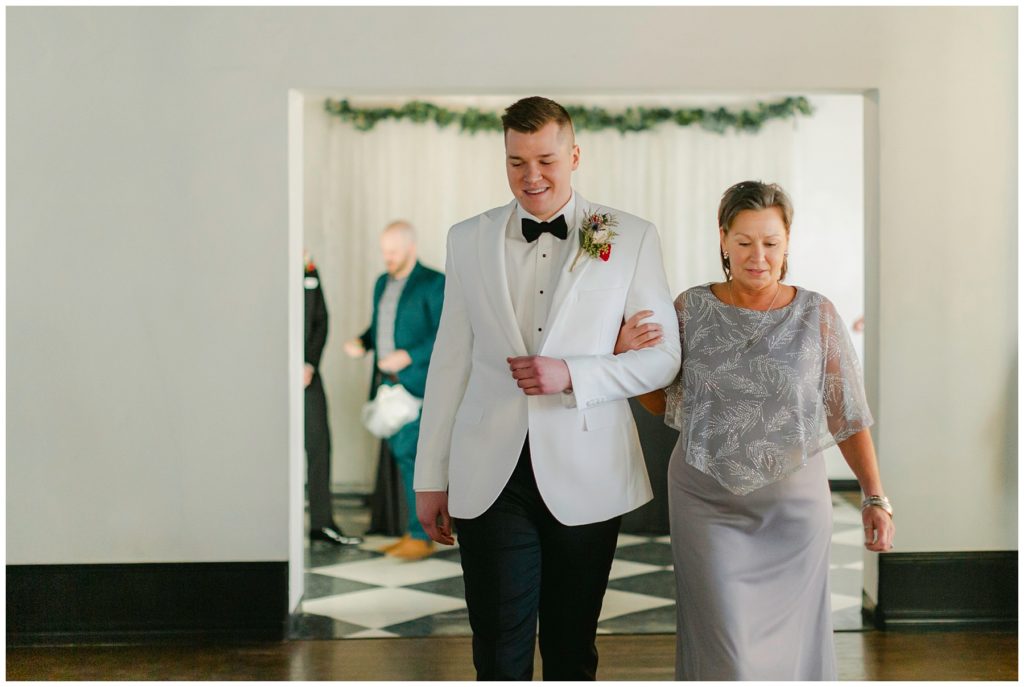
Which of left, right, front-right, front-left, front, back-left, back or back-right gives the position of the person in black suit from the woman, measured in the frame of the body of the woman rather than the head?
back-right

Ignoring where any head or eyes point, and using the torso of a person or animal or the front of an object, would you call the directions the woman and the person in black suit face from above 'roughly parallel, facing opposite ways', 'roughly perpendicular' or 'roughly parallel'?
roughly perpendicular

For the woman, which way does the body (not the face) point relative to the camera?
toward the camera

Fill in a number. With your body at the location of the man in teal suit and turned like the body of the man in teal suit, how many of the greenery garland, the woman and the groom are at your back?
1

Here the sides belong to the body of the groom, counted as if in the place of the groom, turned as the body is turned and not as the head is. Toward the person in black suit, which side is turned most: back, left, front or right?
back

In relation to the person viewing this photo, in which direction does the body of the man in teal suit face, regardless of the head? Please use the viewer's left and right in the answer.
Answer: facing the viewer and to the left of the viewer

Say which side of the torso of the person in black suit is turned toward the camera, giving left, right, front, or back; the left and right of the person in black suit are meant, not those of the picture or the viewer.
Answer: right

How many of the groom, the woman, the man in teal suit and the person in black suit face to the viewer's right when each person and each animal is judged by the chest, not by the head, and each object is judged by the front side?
1

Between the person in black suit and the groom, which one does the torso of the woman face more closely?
the groom

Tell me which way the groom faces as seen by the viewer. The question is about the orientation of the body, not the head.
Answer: toward the camera

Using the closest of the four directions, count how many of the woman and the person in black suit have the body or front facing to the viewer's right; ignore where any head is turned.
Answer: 1

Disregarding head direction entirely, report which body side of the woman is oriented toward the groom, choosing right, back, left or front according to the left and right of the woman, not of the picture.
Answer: right

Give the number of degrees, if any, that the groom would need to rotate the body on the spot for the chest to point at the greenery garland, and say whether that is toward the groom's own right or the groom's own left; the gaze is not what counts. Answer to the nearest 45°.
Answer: approximately 180°
